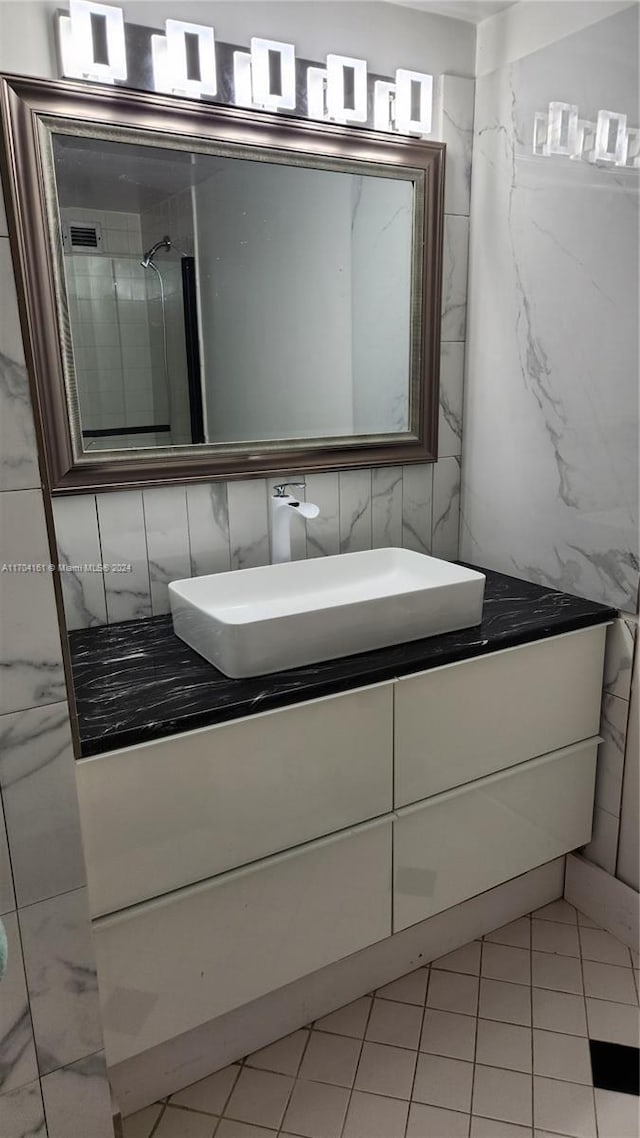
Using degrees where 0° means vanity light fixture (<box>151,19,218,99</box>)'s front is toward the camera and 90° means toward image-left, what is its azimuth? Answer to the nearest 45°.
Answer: approximately 315°

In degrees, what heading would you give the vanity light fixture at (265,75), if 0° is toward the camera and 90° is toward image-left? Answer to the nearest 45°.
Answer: approximately 315°

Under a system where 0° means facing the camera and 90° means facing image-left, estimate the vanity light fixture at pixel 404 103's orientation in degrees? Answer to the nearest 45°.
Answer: approximately 315°

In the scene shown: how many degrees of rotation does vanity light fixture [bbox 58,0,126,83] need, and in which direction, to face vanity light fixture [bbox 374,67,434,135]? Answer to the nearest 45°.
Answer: approximately 45° to its left
